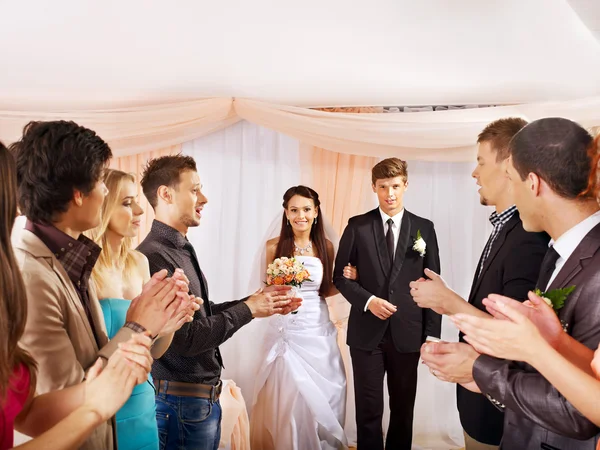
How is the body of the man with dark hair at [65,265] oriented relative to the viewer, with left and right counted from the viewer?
facing to the right of the viewer

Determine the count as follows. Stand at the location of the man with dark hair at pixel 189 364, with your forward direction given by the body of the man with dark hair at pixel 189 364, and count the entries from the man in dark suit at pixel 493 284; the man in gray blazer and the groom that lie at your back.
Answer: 0

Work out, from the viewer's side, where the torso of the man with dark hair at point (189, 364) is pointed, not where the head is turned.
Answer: to the viewer's right

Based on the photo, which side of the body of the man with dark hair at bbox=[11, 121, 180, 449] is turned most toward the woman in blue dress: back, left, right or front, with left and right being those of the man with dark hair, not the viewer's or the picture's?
left

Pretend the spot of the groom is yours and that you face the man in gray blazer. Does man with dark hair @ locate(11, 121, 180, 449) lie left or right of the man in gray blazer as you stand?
right

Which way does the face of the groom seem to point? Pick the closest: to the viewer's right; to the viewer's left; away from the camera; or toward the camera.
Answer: toward the camera

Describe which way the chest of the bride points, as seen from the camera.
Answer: toward the camera

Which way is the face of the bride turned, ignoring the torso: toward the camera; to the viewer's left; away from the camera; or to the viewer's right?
toward the camera

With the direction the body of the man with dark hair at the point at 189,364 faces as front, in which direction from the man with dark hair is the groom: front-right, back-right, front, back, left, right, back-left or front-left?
front-left

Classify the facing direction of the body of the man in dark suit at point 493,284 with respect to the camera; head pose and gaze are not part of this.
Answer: to the viewer's left

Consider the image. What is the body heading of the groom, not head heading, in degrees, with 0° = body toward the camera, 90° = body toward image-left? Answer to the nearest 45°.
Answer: approximately 0°

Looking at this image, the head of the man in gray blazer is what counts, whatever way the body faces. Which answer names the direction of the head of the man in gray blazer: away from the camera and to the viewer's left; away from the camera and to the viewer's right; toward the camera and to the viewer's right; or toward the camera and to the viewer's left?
away from the camera and to the viewer's left

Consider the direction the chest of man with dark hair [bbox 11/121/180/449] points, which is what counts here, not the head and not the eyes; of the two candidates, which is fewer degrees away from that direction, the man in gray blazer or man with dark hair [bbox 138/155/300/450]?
the man in gray blazer

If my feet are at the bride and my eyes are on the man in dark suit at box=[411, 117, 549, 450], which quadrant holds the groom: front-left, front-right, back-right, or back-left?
front-left

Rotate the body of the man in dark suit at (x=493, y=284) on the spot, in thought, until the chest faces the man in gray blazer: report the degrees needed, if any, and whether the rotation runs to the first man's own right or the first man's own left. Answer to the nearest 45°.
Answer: approximately 90° to the first man's own left

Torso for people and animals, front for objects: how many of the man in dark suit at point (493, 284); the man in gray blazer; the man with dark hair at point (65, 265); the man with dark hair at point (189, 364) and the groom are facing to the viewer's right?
2
